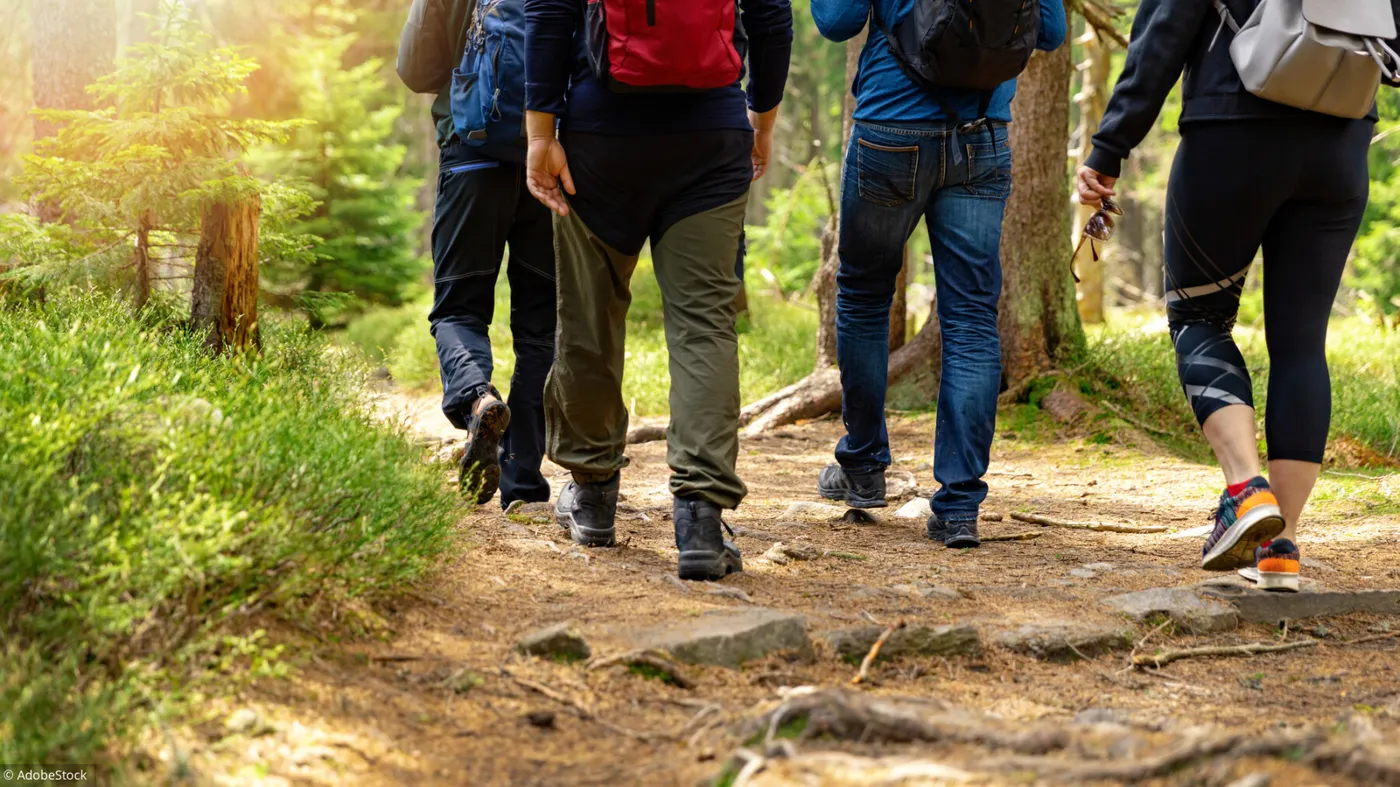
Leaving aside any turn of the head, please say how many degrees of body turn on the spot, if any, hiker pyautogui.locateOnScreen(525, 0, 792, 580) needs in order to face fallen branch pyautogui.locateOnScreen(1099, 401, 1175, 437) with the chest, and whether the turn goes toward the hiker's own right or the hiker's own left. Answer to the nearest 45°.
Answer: approximately 45° to the hiker's own right

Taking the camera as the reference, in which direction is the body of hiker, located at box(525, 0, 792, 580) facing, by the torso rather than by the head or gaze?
away from the camera

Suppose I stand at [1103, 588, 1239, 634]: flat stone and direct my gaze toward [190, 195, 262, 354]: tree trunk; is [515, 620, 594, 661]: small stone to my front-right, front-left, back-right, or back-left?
front-left

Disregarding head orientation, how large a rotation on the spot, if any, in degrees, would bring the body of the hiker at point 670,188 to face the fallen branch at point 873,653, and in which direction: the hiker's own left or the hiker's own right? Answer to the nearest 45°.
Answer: approximately 135° to the hiker's own right

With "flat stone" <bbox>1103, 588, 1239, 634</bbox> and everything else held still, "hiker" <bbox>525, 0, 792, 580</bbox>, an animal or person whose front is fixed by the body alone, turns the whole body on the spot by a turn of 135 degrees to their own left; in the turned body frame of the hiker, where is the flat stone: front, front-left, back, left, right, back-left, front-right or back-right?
back-left

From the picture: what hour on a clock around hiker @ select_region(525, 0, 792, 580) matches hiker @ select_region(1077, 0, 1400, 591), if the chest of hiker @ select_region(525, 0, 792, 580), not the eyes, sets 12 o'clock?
hiker @ select_region(1077, 0, 1400, 591) is roughly at 3 o'clock from hiker @ select_region(525, 0, 792, 580).

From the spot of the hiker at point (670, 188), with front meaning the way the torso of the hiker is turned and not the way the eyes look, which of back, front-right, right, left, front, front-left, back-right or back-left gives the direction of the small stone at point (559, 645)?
back

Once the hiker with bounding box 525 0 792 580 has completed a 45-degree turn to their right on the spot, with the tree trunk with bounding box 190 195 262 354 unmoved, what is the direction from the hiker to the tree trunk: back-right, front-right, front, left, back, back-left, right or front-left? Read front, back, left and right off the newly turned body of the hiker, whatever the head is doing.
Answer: left

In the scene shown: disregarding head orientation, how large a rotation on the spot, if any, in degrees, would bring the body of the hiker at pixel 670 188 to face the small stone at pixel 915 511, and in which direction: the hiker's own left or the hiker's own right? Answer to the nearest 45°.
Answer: approximately 45° to the hiker's own right

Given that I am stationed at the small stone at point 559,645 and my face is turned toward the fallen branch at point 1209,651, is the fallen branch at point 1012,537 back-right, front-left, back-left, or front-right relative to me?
front-left

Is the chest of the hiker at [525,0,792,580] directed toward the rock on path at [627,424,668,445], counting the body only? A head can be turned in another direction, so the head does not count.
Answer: yes

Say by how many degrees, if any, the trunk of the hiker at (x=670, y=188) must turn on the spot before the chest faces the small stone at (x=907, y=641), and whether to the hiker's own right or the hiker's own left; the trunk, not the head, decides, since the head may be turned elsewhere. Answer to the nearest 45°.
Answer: approximately 135° to the hiker's own right
